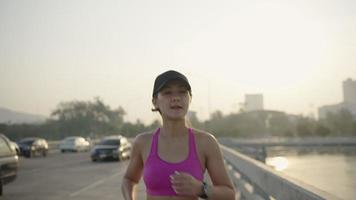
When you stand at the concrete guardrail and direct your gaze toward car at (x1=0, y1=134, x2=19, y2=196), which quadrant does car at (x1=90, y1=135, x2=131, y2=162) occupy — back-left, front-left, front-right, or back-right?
front-right

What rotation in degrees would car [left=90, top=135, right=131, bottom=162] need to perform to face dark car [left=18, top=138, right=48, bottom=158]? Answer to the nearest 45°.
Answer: approximately 90° to its right

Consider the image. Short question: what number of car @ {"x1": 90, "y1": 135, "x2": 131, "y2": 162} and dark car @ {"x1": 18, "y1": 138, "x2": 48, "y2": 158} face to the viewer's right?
0

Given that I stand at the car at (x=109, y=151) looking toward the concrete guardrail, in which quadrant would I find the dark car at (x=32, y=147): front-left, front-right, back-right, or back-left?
back-right

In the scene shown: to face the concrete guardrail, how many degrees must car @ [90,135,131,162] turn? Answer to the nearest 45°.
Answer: approximately 45° to its left

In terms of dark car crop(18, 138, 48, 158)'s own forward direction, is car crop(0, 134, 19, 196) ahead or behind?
ahead

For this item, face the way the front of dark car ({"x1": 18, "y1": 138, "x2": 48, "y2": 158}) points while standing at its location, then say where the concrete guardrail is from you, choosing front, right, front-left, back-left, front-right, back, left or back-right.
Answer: front-left

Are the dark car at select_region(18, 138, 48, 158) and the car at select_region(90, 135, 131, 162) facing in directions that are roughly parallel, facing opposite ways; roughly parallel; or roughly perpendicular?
roughly parallel

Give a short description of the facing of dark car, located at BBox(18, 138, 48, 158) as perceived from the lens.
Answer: facing the viewer and to the left of the viewer
